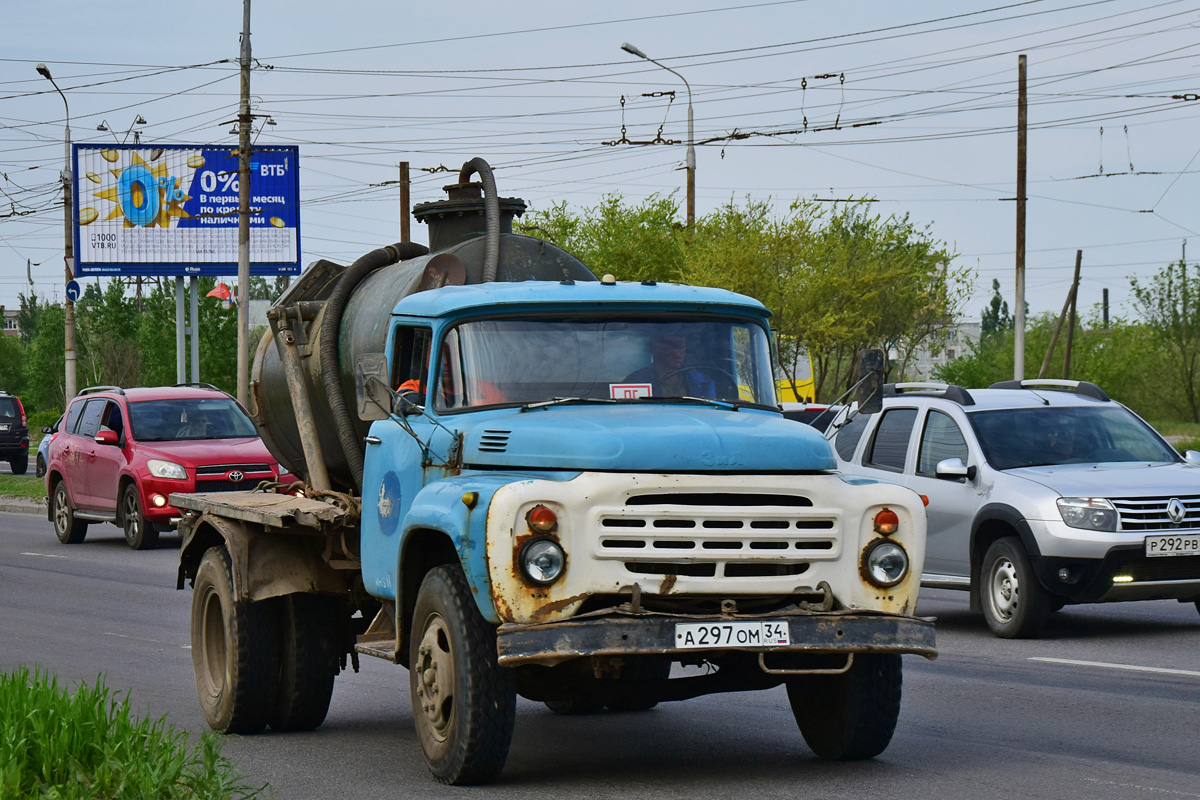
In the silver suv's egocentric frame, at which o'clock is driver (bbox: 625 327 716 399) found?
The driver is roughly at 2 o'clock from the silver suv.

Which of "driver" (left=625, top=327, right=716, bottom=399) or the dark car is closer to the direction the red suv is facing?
the driver

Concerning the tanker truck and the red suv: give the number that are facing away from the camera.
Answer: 0

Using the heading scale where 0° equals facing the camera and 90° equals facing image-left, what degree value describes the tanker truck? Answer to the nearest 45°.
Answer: approximately 315°

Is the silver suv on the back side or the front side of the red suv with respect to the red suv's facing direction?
on the front side

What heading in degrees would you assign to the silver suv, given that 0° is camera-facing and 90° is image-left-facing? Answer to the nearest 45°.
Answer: approximately 315°

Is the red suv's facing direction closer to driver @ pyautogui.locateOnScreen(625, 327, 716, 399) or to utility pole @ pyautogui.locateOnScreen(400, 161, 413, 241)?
the driver

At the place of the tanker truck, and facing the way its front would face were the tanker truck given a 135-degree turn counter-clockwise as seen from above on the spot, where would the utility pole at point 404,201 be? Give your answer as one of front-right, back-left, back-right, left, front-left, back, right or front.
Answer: front

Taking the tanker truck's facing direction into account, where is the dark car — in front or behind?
behind

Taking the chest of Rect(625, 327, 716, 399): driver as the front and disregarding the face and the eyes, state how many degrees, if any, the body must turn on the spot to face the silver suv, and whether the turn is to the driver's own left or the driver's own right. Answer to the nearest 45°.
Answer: approximately 90° to the driver's own left

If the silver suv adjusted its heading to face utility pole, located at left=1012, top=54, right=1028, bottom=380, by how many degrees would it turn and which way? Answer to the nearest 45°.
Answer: approximately 135° to its left
